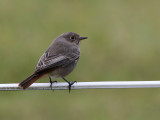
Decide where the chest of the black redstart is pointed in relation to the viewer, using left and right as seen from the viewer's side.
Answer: facing to the right of the viewer
